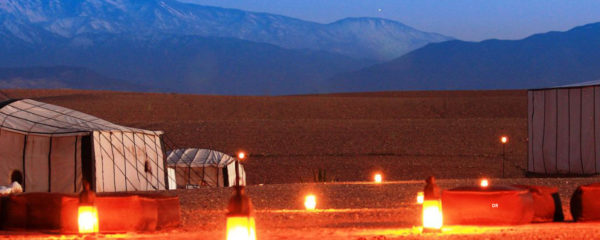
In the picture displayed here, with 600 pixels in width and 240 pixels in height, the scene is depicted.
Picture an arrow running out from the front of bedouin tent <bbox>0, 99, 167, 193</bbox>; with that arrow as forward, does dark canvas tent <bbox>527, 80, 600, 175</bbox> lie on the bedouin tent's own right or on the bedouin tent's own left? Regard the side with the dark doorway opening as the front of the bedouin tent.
on the bedouin tent's own left

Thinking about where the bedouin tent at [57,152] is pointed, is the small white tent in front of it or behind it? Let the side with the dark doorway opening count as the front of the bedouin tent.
behind

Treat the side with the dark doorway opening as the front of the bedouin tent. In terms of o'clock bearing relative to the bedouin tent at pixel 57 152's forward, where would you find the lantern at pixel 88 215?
The lantern is roughly at 12 o'clock from the bedouin tent.

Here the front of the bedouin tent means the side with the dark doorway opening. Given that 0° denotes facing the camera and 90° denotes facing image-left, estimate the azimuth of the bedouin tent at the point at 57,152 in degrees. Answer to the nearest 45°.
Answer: approximately 0°
